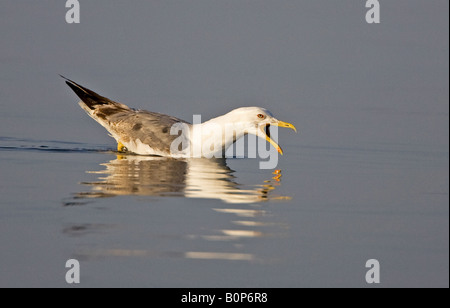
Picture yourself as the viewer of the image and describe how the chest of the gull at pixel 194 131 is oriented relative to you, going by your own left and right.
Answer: facing to the right of the viewer
